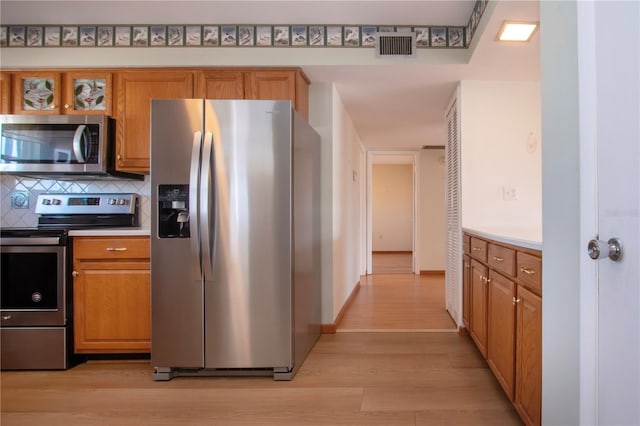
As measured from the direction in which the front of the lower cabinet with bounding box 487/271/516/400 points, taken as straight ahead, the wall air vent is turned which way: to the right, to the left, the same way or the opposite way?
to the left

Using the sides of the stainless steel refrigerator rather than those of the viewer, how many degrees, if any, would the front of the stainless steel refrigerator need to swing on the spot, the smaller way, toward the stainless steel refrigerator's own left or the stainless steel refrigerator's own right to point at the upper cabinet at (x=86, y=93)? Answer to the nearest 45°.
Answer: approximately 135° to the stainless steel refrigerator's own right

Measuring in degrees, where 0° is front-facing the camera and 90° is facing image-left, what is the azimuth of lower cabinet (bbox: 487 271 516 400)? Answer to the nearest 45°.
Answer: approximately 90°

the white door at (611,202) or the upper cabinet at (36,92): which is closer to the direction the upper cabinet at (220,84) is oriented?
the white door

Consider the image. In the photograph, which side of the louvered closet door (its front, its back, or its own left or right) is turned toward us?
left

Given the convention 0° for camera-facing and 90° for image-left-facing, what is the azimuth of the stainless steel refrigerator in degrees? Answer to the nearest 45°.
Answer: approximately 0°

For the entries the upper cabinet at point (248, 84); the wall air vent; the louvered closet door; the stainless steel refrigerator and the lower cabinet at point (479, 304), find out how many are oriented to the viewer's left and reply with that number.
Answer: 2

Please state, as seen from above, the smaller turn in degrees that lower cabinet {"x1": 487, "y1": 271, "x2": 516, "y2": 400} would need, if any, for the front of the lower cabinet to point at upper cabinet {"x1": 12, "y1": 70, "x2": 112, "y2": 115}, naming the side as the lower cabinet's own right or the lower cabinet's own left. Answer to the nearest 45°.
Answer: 0° — it already faces it

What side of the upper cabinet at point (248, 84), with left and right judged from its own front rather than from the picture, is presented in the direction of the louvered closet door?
left

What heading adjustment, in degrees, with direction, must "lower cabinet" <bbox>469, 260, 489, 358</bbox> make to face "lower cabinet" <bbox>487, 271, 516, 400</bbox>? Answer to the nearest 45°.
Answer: approximately 90° to its left

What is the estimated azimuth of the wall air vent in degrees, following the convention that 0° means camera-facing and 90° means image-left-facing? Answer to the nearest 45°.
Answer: approximately 0°
